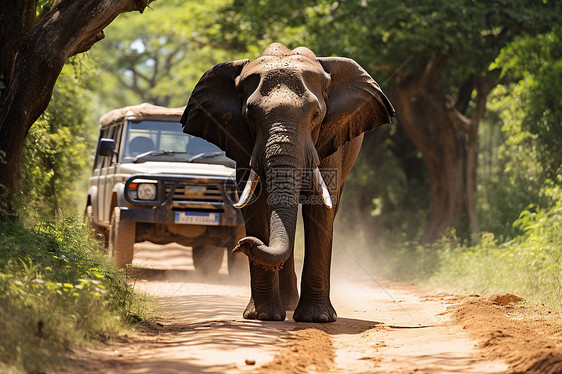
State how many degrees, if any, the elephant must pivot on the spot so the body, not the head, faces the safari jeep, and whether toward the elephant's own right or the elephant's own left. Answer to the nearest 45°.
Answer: approximately 135° to the elephant's own right

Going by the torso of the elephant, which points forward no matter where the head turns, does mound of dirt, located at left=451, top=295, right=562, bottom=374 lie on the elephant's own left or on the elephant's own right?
on the elephant's own left

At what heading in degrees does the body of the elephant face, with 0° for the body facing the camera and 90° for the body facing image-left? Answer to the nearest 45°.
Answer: approximately 0°

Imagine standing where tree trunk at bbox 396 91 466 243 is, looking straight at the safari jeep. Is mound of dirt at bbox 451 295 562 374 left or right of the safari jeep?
left

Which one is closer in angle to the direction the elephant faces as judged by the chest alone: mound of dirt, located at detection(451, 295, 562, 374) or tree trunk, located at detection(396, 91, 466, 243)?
the mound of dirt

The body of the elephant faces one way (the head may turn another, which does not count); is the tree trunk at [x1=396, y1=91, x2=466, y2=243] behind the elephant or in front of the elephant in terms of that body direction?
behind
